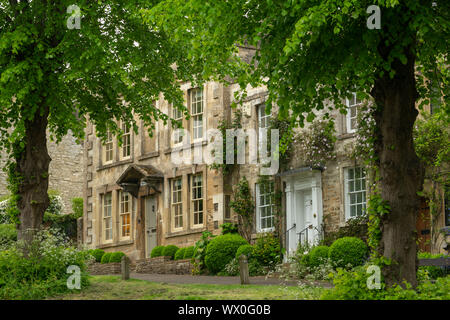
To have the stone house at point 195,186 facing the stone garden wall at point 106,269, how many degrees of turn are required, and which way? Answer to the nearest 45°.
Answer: approximately 45° to its right

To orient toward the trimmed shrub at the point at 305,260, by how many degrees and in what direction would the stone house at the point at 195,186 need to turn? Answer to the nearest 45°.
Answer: approximately 90° to its left

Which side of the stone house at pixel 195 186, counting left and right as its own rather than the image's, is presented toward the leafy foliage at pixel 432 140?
left

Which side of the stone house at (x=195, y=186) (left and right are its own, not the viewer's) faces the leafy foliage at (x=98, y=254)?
right

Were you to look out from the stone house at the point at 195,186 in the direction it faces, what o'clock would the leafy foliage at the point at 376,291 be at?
The leafy foliage is roughly at 10 o'clock from the stone house.

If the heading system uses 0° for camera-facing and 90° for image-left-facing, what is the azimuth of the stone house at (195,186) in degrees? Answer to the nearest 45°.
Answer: approximately 45°
